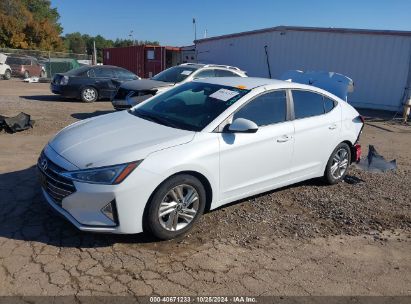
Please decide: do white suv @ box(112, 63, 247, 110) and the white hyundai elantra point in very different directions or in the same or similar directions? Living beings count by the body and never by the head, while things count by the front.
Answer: same or similar directions

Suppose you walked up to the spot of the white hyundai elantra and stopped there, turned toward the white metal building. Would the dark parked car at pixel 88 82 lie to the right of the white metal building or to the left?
left

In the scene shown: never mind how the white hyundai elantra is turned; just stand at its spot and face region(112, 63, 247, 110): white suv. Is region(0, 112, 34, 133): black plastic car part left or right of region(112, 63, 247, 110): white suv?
left

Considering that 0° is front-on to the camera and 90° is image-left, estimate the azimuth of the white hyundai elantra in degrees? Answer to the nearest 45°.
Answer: approximately 45°

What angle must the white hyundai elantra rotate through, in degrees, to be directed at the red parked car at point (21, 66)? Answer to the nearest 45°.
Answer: approximately 90° to its right

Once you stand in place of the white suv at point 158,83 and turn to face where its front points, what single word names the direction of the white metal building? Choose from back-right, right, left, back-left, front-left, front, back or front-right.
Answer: back

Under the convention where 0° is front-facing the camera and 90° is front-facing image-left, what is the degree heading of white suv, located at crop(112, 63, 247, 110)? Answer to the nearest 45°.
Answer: approximately 45°

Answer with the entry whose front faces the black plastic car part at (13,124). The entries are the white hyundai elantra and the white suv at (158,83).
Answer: the white suv

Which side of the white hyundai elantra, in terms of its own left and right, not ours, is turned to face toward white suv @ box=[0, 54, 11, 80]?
right

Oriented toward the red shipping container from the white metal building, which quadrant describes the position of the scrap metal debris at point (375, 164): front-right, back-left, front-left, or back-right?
back-left
